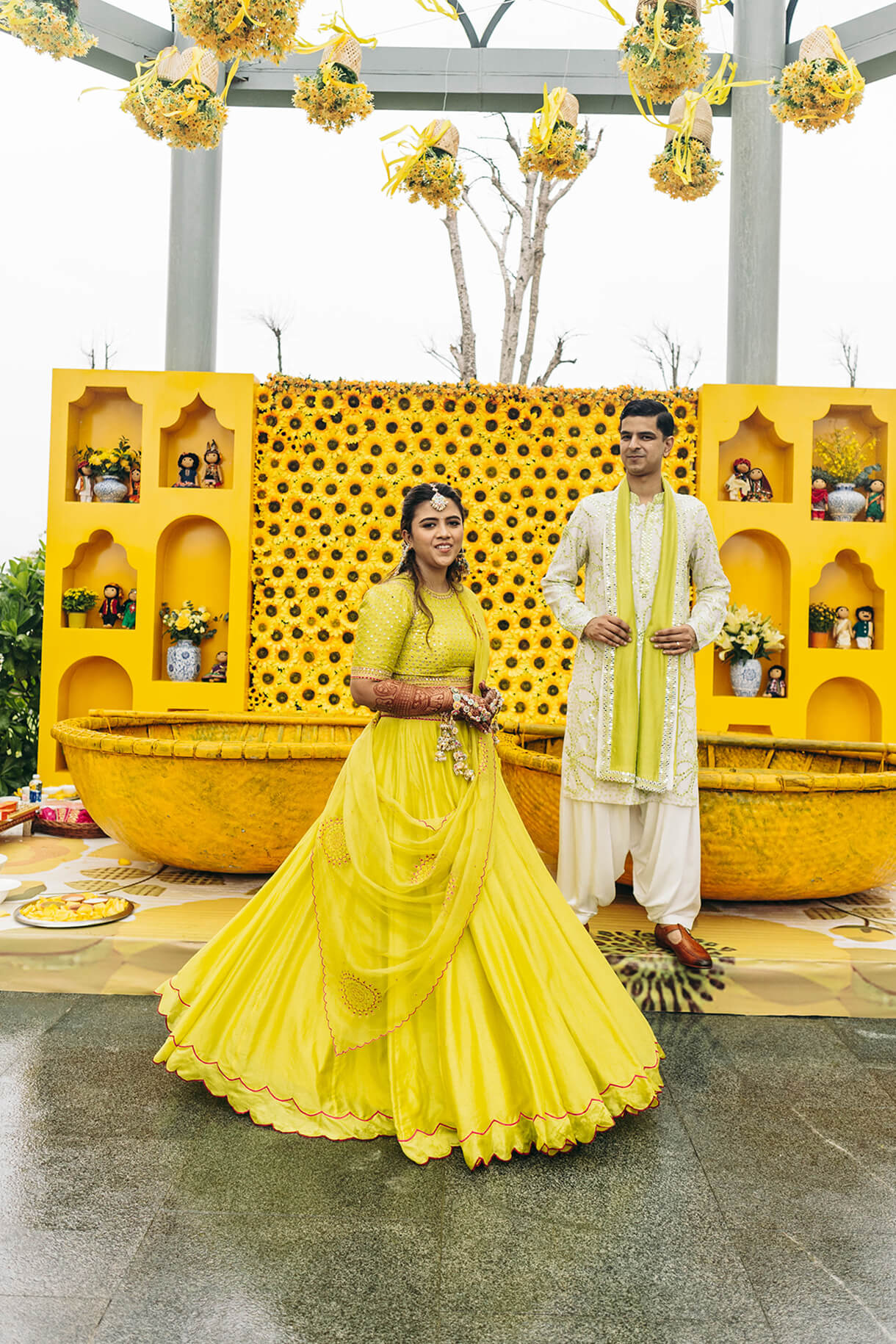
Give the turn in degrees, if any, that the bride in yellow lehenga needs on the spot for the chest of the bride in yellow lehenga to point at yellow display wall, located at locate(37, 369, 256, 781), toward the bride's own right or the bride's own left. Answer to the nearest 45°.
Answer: approximately 180°

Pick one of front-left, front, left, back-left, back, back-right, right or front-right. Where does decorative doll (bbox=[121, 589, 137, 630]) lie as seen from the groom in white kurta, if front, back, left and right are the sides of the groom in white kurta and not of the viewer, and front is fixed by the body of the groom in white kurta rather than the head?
back-right

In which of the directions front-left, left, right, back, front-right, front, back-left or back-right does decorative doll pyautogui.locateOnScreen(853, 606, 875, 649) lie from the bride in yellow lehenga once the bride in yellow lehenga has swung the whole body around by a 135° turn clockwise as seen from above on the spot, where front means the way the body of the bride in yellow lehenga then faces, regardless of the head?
back-right

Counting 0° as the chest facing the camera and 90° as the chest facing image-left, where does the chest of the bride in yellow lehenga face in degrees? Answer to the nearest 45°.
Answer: approximately 315°

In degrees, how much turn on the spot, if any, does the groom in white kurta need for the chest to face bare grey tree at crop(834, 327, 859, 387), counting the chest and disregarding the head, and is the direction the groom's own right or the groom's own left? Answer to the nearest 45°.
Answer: approximately 180°

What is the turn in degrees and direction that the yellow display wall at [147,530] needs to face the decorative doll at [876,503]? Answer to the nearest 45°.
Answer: approximately 90° to its left
